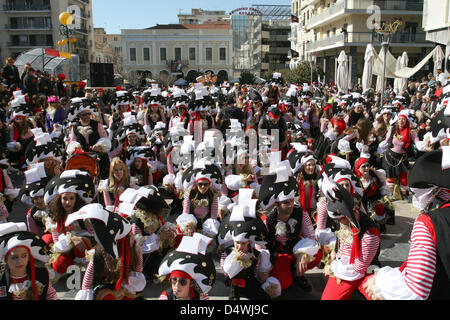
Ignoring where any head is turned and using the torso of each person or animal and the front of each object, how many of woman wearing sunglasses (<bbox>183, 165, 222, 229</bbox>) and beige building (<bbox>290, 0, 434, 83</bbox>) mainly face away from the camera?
0

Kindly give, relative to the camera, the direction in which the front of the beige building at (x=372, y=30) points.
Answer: facing the viewer and to the left of the viewer

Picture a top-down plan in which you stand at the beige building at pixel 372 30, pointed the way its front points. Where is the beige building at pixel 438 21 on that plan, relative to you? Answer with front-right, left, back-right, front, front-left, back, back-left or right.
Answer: front-left

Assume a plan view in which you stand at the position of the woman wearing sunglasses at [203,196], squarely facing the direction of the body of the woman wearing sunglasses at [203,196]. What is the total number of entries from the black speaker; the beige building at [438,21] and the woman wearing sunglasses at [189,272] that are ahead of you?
1

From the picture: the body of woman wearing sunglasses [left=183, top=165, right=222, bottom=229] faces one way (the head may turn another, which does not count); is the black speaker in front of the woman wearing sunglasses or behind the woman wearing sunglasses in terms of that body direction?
behind

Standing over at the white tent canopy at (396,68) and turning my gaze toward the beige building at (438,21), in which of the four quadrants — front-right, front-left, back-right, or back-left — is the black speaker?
back-left

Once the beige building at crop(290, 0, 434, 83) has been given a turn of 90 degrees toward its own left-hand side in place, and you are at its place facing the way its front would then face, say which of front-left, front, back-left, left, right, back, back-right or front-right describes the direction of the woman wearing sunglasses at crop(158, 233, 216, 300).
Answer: front-right

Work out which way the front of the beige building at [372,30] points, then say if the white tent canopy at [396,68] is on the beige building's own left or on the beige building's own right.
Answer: on the beige building's own left

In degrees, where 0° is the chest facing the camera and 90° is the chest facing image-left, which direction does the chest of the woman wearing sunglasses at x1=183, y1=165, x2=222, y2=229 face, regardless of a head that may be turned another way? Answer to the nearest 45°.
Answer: approximately 0°

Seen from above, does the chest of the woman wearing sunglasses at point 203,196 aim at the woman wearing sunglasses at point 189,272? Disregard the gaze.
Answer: yes

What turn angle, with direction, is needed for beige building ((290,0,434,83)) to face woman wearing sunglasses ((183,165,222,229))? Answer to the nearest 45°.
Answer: approximately 45° to its left
